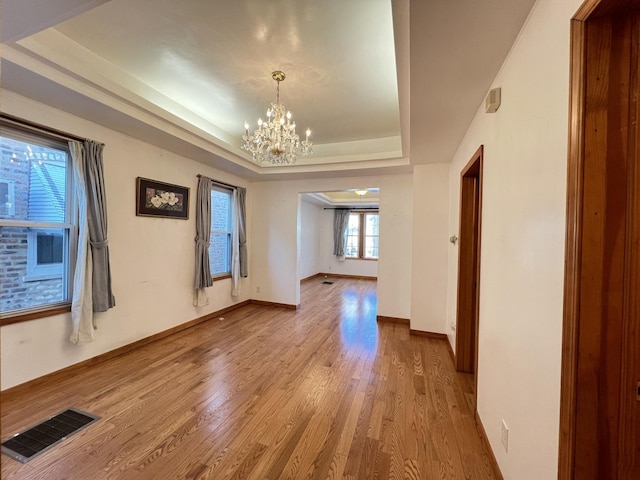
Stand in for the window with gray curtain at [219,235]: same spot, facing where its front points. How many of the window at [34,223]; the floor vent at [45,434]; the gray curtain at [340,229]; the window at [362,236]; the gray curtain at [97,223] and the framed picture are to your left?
2

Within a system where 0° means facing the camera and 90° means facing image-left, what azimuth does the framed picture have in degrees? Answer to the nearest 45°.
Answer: approximately 315°

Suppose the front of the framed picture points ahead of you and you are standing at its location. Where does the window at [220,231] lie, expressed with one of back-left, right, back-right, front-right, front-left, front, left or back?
left

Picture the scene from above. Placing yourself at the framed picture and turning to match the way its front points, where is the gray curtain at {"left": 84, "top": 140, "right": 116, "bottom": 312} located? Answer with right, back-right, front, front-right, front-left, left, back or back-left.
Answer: right

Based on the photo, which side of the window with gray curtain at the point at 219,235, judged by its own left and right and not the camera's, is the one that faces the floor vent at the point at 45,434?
right

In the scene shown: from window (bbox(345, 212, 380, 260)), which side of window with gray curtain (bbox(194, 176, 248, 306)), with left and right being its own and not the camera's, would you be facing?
left

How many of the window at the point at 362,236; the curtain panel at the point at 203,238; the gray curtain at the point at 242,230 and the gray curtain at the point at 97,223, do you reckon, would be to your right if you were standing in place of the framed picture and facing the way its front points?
1

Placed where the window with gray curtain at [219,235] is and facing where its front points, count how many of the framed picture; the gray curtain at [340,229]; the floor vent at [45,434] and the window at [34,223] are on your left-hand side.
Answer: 1

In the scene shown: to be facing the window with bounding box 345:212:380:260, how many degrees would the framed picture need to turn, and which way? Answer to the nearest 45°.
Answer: approximately 90° to its left

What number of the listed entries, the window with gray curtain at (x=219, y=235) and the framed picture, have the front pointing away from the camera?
0

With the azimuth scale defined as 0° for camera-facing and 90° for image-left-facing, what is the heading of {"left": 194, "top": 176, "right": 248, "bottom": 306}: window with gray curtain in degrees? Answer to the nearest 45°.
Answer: approximately 315°

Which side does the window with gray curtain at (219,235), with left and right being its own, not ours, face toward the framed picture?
right
